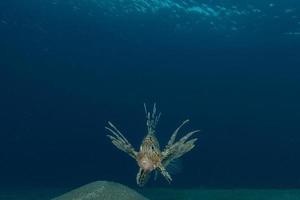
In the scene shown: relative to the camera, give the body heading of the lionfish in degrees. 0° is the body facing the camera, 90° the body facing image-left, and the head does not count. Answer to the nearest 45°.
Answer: approximately 0°
